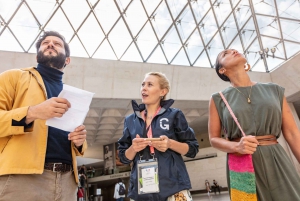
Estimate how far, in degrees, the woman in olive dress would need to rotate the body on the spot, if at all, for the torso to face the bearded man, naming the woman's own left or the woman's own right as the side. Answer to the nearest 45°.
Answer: approximately 45° to the woman's own right

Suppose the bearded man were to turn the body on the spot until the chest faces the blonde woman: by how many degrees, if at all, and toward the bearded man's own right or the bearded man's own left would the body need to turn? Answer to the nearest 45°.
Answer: approximately 45° to the bearded man's own left

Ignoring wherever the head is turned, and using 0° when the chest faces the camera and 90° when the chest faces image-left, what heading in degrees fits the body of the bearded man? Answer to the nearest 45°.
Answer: approximately 315°

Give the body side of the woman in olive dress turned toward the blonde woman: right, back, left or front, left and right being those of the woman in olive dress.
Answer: right

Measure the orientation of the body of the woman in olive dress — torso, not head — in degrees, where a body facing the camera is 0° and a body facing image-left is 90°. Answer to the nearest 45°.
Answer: approximately 0°

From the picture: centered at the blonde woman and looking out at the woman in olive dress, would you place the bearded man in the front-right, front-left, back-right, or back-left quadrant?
back-right
